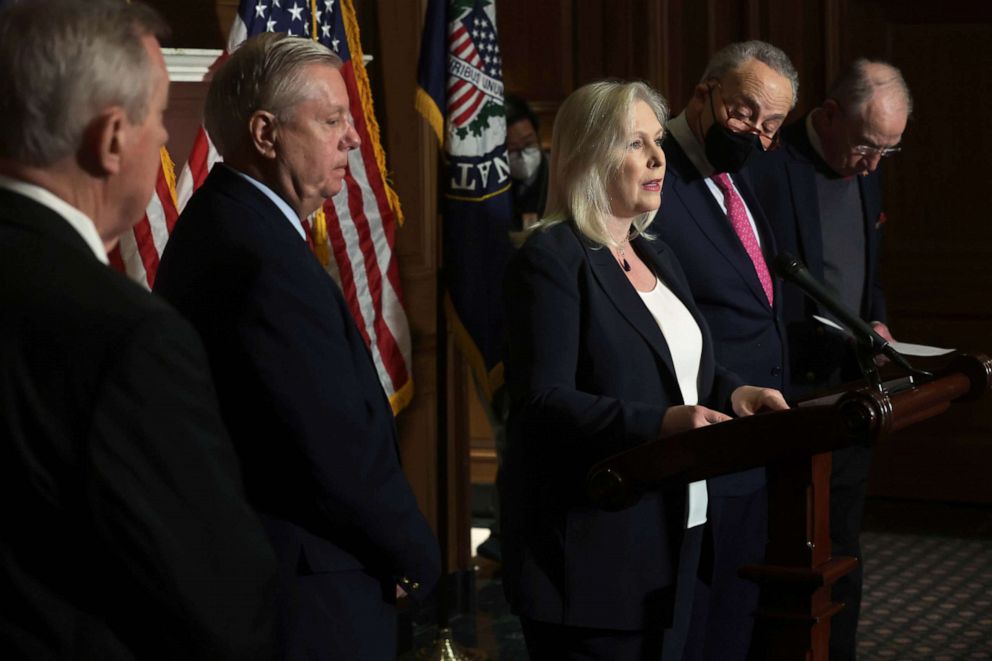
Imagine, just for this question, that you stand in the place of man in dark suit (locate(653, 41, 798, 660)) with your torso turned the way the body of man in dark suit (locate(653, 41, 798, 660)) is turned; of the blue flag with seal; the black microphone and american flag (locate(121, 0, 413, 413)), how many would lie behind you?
2

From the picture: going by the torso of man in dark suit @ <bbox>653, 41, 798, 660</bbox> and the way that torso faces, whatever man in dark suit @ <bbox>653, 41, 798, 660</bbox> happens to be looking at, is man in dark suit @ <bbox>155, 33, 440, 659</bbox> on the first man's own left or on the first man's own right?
on the first man's own right

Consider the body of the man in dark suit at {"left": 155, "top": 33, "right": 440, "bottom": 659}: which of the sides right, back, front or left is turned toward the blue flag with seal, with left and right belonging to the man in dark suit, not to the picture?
left

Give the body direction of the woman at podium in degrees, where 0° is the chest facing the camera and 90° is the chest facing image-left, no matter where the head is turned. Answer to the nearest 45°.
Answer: approximately 315°

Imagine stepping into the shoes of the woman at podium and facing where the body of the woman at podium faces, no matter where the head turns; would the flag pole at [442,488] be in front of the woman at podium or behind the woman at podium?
behind

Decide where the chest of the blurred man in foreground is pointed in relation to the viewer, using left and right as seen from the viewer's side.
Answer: facing away from the viewer and to the right of the viewer

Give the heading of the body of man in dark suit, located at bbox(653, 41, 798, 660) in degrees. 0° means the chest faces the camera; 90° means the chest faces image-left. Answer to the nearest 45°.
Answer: approximately 315°

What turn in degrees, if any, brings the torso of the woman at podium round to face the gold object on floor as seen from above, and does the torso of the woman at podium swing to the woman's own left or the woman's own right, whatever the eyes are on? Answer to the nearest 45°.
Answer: approximately 135° to the woman's own left

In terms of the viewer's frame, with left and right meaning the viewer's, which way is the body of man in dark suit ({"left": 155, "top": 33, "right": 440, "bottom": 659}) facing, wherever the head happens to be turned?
facing to the right of the viewer

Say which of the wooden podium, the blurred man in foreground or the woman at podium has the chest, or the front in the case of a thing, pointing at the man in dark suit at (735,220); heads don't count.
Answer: the blurred man in foreground

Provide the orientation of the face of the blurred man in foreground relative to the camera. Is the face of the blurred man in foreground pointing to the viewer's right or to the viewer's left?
to the viewer's right

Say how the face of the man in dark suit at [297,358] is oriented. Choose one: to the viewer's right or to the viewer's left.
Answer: to the viewer's right
